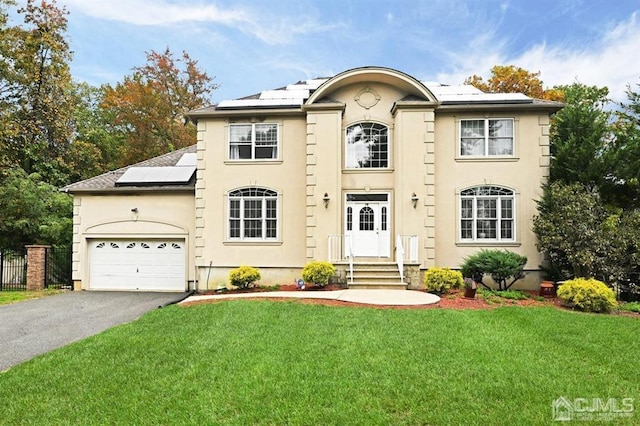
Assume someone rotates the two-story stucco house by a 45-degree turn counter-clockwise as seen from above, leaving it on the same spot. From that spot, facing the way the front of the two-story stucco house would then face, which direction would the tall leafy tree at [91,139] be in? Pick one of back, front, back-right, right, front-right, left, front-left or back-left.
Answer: back

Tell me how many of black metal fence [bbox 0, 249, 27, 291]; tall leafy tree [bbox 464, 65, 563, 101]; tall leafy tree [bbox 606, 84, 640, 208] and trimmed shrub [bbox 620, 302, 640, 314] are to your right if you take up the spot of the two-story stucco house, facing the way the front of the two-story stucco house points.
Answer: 1

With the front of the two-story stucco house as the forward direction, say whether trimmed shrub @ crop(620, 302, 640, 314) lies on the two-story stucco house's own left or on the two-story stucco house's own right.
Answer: on the two-story stucco house's own left

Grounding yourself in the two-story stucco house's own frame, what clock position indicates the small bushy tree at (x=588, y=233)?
The small bushy tree is roughly at 10 o'clock from the two-story stucco house.

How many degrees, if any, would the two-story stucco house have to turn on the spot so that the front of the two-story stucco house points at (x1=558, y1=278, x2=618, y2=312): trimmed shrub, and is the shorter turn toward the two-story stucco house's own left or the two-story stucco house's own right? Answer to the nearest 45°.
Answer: approximately 45° to the two-story stucco house's own left

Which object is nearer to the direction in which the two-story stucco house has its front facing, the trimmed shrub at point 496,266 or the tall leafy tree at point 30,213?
the trimmed shrub

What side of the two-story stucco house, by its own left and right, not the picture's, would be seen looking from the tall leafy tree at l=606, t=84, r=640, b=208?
left

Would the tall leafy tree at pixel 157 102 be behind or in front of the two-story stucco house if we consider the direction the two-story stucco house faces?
behind

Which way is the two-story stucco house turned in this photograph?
toward the camera
